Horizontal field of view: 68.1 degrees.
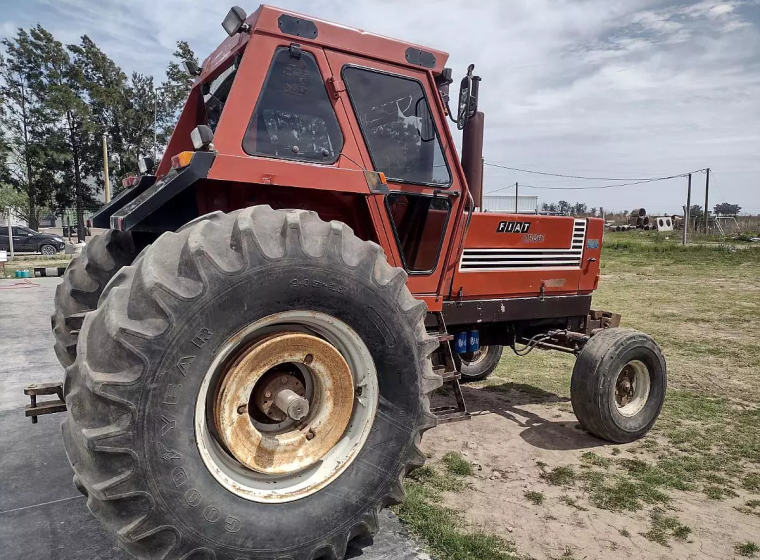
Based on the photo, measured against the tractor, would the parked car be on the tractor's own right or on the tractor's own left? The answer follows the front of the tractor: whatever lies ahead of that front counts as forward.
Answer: on the tractor's own left

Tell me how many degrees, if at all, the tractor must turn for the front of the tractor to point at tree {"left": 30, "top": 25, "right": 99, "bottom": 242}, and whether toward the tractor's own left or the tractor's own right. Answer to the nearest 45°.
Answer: approximately 90° to the tractor's own left

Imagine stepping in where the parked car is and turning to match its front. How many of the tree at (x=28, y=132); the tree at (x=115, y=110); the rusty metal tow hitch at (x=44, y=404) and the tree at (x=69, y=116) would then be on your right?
1

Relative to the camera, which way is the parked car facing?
to the viewer's right

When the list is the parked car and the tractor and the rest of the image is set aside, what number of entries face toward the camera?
0

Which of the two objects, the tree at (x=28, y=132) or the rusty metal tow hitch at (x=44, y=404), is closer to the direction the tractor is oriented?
the tree

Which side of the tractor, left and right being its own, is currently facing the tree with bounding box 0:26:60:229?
left

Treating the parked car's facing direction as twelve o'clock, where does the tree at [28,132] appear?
The tree is roughly at 9 o'clock from the parked car.

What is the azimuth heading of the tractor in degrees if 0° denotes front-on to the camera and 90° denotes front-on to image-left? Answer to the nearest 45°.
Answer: approximately 225°

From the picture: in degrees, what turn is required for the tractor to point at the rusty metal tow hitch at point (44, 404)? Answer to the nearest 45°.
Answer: approximately 135° to its left
